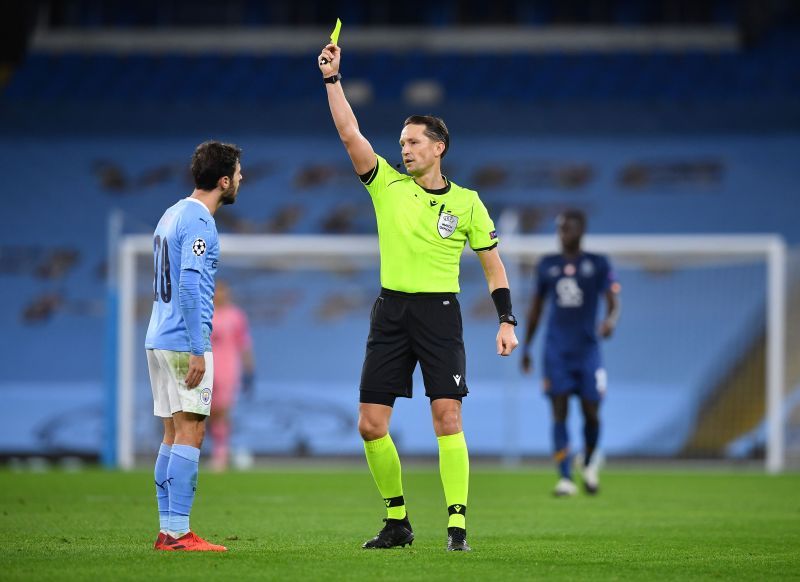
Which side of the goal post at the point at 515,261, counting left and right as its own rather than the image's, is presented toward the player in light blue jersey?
front

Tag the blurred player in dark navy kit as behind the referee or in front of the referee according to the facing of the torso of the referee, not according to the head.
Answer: behind

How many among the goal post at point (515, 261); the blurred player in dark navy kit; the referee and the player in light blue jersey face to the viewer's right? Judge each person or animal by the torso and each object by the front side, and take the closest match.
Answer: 1

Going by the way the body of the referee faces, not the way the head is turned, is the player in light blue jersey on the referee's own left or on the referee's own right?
on the referee's own right

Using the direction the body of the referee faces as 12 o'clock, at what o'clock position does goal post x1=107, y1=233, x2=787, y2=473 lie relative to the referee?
The goal post is roughly at 6 o'clock from the referee.

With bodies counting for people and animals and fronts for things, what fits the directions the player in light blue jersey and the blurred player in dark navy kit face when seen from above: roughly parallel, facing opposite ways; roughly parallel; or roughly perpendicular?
roughly perpendicular

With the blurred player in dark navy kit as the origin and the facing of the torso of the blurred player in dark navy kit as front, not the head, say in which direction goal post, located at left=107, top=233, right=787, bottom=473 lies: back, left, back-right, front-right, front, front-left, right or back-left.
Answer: back

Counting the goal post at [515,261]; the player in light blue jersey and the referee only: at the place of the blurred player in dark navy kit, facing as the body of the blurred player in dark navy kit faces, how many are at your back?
1

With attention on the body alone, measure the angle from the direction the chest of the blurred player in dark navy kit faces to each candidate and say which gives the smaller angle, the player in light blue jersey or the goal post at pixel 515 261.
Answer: the player in light blue jersey

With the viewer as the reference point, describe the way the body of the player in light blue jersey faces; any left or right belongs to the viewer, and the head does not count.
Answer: facing to the right of the viewer

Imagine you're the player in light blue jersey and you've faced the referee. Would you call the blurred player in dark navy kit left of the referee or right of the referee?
left

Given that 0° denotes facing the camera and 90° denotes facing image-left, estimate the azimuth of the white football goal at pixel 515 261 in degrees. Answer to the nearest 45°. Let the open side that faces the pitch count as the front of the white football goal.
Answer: approximately 0°

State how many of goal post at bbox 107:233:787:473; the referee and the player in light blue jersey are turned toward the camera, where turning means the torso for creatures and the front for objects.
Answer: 2

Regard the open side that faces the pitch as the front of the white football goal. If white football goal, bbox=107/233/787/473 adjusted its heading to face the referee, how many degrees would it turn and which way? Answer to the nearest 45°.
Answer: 0° — it already faces them

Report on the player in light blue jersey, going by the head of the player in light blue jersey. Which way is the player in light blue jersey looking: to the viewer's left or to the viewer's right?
to the viewer's right
